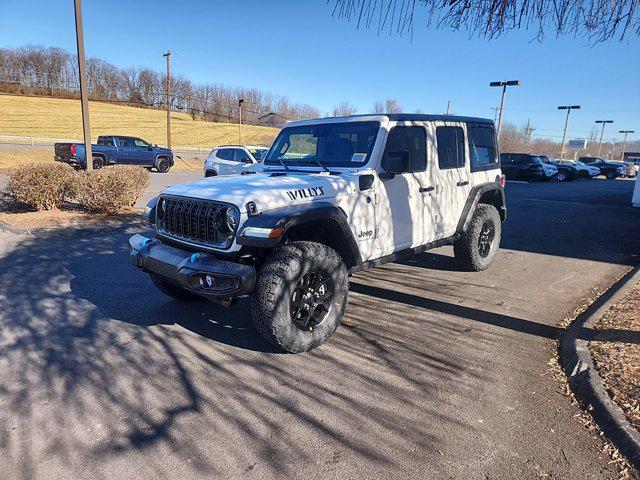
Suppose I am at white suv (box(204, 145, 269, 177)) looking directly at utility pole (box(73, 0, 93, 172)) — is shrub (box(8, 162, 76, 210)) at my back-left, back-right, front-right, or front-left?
front-left

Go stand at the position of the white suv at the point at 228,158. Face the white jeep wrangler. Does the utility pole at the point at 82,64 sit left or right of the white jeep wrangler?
right

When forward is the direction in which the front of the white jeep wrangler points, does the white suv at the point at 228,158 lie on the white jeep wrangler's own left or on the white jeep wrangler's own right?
on the white jeep wrangler's own right

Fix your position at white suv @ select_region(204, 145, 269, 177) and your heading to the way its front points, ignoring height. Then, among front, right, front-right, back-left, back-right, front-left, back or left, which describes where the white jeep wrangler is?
front-right

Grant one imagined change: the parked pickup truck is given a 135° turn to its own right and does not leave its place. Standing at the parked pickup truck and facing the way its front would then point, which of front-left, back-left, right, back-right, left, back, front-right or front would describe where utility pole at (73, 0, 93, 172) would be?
front

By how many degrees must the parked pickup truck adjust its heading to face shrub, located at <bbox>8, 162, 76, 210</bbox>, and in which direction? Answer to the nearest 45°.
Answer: approximately 135° to its right

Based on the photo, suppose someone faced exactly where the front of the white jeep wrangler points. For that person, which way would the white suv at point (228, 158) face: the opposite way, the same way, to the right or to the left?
to the left

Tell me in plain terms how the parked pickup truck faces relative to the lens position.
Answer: facing away from the viewer and to the right of the viewer

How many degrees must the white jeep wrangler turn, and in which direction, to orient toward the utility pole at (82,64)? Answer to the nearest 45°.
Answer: approximately 90° to its right

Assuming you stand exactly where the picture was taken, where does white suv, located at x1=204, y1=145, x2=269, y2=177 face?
facing the viewer and to the right of the viewer

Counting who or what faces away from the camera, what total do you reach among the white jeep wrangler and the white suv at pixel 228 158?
0

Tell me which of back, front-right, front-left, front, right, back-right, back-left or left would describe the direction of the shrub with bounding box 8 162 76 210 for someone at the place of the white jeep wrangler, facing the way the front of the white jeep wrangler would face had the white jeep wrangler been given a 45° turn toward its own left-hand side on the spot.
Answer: back-right

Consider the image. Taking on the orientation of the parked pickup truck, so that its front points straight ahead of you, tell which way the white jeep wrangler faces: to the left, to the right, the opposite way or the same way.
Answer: the opposite way

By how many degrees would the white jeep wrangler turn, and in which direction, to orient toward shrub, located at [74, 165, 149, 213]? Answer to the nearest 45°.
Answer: approximately 90° to its right

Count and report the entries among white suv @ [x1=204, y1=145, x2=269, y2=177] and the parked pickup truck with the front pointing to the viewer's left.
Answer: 0
